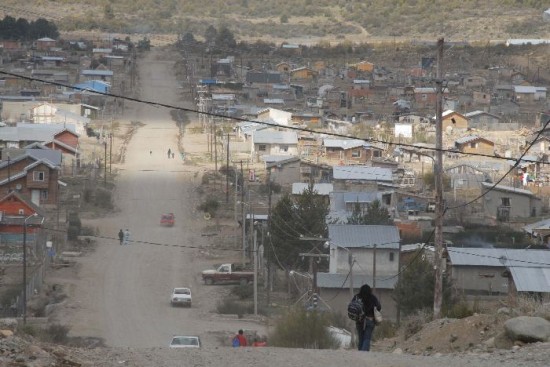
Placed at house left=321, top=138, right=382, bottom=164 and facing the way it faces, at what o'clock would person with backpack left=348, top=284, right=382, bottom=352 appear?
The person with backpack is roughly at 12 o'clock from the house.

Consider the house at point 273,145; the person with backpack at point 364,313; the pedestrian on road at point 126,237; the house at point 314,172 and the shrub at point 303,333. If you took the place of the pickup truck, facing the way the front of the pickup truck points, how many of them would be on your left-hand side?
2

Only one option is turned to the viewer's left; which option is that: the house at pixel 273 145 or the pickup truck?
the pickup truck

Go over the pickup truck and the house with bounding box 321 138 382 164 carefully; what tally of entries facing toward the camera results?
1

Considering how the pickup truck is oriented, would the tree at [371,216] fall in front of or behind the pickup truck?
behind

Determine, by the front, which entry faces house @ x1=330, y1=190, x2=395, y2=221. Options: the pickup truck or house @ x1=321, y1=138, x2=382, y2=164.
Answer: house @ x1=321, y1=138, x2=382, y2=164

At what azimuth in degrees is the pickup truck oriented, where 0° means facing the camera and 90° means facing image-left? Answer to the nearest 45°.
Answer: approximately 90°

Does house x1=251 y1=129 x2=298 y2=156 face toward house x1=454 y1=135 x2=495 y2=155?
no

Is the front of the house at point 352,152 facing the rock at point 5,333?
yes

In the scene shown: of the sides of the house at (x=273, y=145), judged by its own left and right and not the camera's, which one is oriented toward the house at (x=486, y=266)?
front

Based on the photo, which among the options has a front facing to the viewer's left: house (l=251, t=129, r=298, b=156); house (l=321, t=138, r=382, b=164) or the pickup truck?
the pickup truck

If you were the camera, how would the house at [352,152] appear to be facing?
facing the viewer

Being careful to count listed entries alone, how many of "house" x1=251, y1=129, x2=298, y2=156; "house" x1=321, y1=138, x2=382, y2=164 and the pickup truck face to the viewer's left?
1

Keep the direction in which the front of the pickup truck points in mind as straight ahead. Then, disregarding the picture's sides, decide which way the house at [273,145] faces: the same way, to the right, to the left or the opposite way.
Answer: to the left
